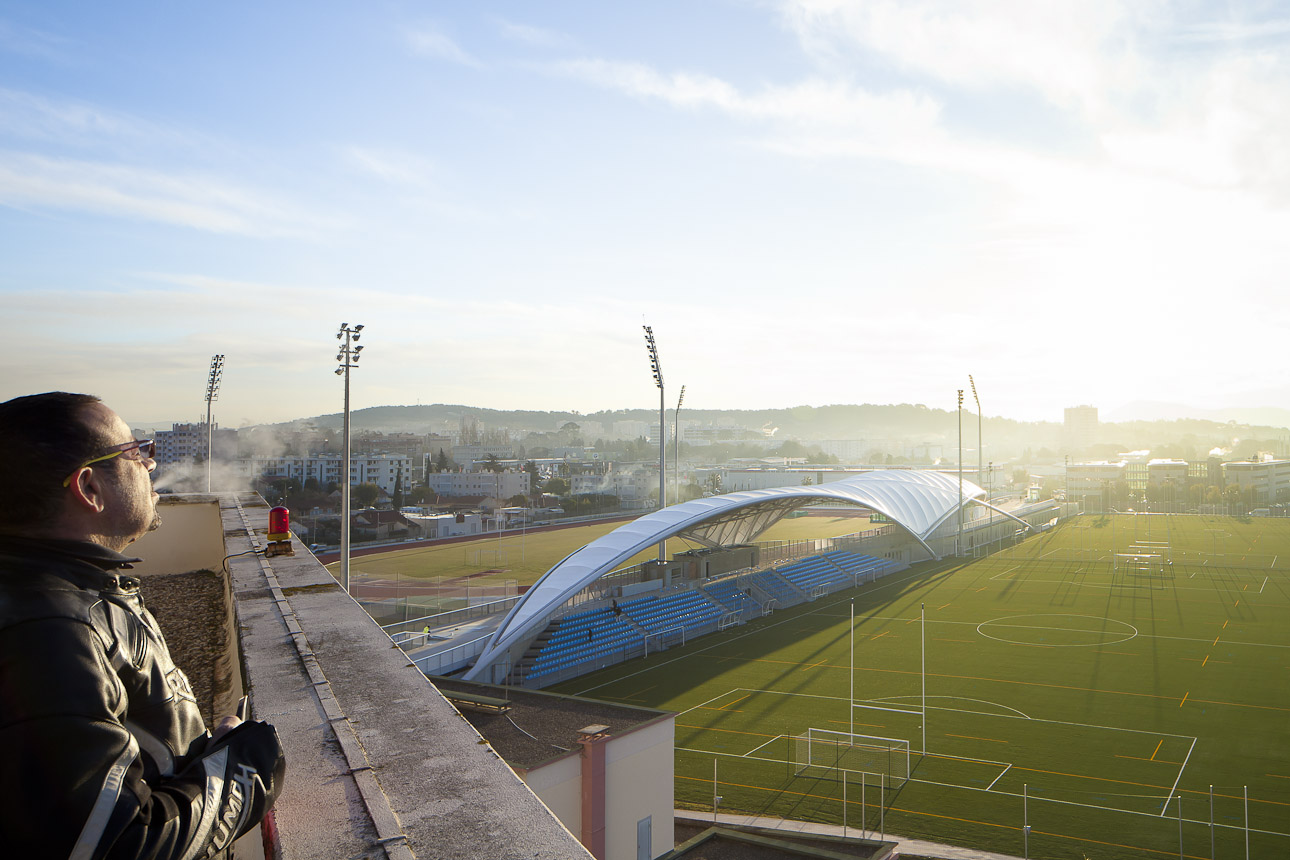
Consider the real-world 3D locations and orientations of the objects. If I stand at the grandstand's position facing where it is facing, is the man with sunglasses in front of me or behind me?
in front

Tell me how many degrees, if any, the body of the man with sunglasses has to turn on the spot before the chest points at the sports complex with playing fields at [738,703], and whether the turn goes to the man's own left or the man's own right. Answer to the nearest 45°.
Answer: approximately 45° to the man's own left

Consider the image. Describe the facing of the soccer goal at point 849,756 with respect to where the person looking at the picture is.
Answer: facing away from the viewer and to the right of the viewer

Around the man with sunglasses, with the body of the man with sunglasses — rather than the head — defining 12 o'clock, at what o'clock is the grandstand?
The grandstand is roughly at 10 o'clock from the man with sunglasses.

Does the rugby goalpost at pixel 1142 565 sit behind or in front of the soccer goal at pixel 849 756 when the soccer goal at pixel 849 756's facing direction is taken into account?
in front

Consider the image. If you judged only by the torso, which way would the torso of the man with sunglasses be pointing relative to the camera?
to the viewer's right

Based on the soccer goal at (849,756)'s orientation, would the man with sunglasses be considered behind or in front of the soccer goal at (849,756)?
behind

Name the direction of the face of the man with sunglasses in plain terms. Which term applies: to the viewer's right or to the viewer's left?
to the viewer's right

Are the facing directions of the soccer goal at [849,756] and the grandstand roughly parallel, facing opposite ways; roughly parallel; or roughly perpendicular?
roughly perpendicular

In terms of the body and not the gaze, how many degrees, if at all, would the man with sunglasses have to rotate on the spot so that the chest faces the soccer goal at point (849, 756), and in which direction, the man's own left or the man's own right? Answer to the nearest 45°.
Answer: approximately 45° to the man's own left

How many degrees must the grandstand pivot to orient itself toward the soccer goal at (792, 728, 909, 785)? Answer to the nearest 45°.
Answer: approximately 45° to its right

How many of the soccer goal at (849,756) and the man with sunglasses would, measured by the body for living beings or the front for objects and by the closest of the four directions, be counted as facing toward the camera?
0
